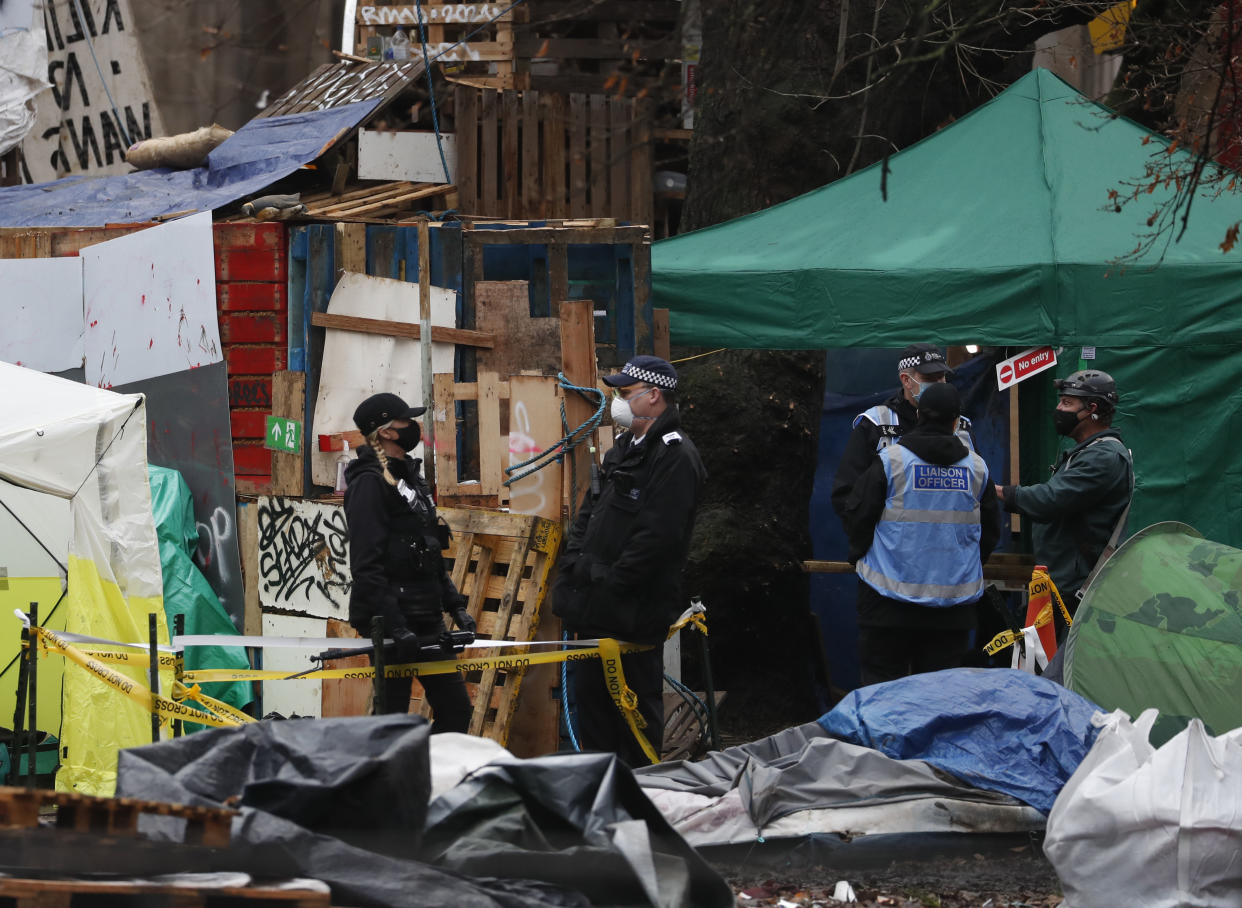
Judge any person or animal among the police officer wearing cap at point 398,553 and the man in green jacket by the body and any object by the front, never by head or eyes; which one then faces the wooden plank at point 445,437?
the man in green jacket

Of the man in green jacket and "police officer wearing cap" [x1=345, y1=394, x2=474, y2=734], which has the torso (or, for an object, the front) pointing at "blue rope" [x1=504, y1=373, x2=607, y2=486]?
the man in green jacket

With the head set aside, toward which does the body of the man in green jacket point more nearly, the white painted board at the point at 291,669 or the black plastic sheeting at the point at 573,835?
the white painted board

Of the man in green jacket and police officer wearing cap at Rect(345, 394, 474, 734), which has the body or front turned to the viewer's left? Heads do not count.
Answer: the man in green jacket

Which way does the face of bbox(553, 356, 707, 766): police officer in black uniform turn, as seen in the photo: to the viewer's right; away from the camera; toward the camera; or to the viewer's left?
to the viewer's left

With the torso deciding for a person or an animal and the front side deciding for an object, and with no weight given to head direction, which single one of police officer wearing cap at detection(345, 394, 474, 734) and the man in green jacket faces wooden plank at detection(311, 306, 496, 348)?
the man in green jacket

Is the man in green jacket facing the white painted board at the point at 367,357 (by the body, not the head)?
yes

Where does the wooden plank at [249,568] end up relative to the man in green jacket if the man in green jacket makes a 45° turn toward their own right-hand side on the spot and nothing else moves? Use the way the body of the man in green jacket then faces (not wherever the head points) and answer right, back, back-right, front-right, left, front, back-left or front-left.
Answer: front-left

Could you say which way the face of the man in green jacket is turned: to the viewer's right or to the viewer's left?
to the viewer's left

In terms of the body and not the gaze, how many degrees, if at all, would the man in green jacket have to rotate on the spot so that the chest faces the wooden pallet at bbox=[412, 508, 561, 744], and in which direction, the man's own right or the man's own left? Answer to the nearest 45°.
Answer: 0° — they already face it

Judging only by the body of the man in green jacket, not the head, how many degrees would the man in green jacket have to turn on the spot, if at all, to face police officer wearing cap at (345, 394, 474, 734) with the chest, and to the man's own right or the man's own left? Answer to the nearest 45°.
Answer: approximately 45° to the man's own left

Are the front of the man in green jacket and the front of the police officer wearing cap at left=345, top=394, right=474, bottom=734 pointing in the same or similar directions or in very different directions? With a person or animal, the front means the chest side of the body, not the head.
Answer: very different directions

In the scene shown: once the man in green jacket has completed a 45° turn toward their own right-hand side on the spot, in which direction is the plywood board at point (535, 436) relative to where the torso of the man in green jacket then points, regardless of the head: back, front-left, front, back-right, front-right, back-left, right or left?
front-left

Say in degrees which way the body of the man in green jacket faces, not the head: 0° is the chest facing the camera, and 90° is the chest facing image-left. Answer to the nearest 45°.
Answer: approximately 90°

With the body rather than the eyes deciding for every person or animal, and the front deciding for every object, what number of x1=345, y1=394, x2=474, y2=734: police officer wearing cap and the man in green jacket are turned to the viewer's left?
1

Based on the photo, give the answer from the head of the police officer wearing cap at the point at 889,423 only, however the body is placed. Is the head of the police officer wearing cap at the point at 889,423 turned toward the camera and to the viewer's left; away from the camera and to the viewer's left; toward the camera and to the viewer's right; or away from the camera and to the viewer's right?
toward the camera and to the viewer's right

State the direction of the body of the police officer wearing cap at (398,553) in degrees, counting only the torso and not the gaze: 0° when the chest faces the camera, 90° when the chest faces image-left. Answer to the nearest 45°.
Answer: approximately 315°
